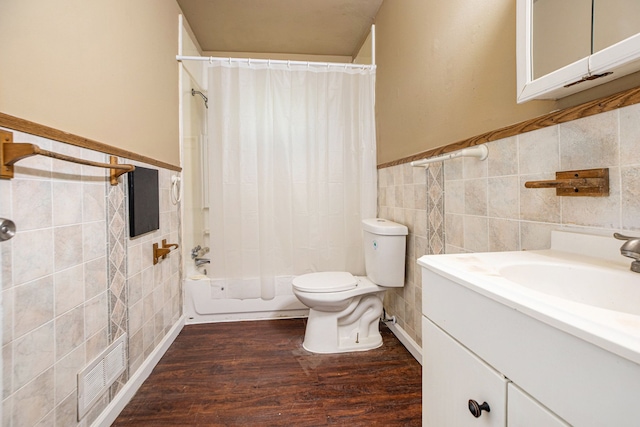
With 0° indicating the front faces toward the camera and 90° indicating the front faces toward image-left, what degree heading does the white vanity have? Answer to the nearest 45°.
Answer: approximately 45°

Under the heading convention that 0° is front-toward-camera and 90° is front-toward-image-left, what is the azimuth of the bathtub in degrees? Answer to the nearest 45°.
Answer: approximately 0°

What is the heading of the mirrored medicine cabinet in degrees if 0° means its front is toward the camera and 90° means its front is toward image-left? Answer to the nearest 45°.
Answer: approximately 45°
